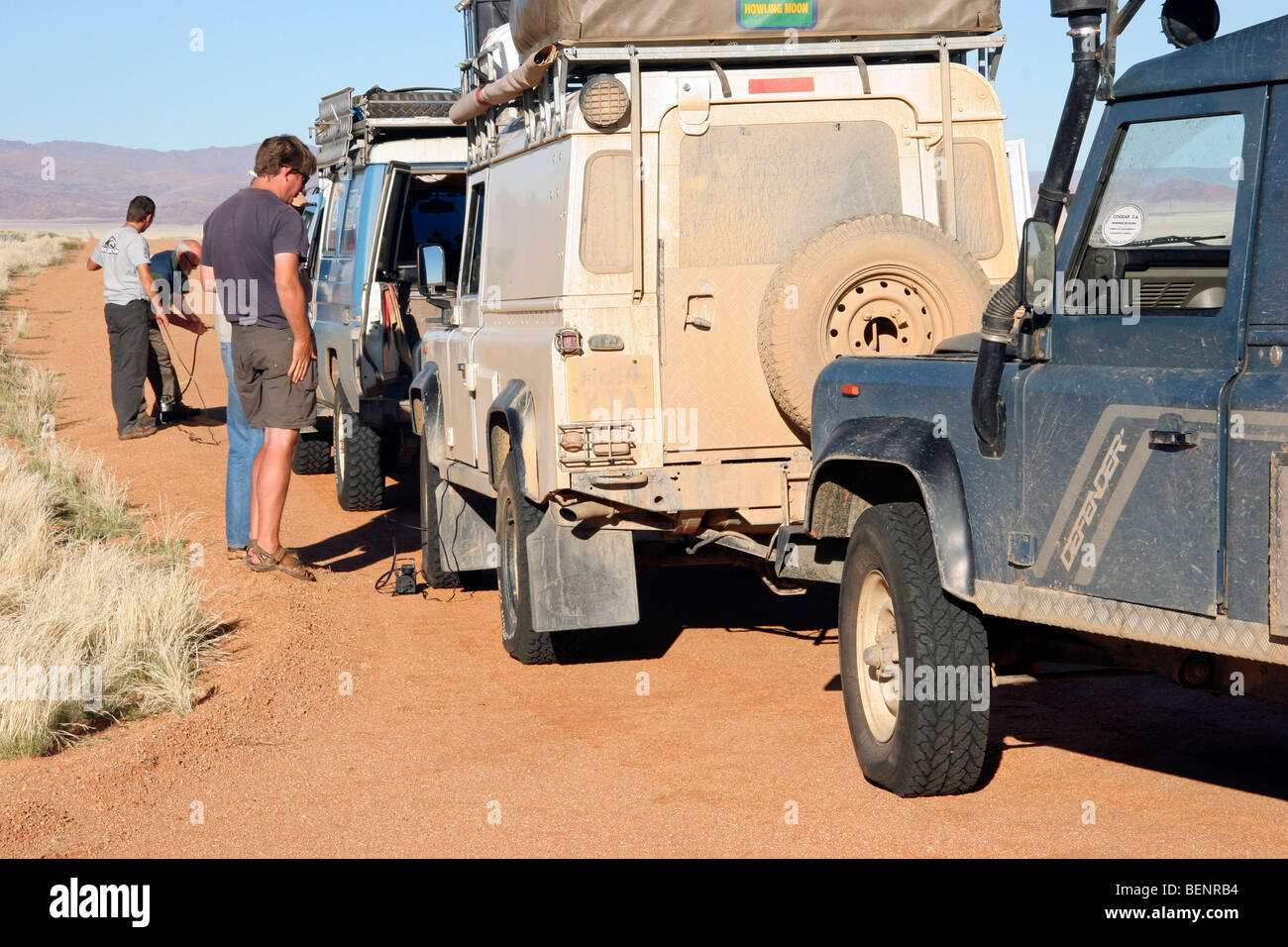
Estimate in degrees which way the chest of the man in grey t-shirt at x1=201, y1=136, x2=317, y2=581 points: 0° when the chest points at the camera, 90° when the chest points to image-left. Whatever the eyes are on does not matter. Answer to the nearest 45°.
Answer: approximately 225°

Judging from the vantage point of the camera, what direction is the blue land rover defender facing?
facing away from the viewer and to the left of the viewer

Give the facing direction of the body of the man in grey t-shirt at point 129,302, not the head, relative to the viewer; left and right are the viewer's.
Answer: facing away from the viewer and to the right of the viewer

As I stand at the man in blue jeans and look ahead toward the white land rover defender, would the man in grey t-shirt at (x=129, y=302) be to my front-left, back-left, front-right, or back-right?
back-left
